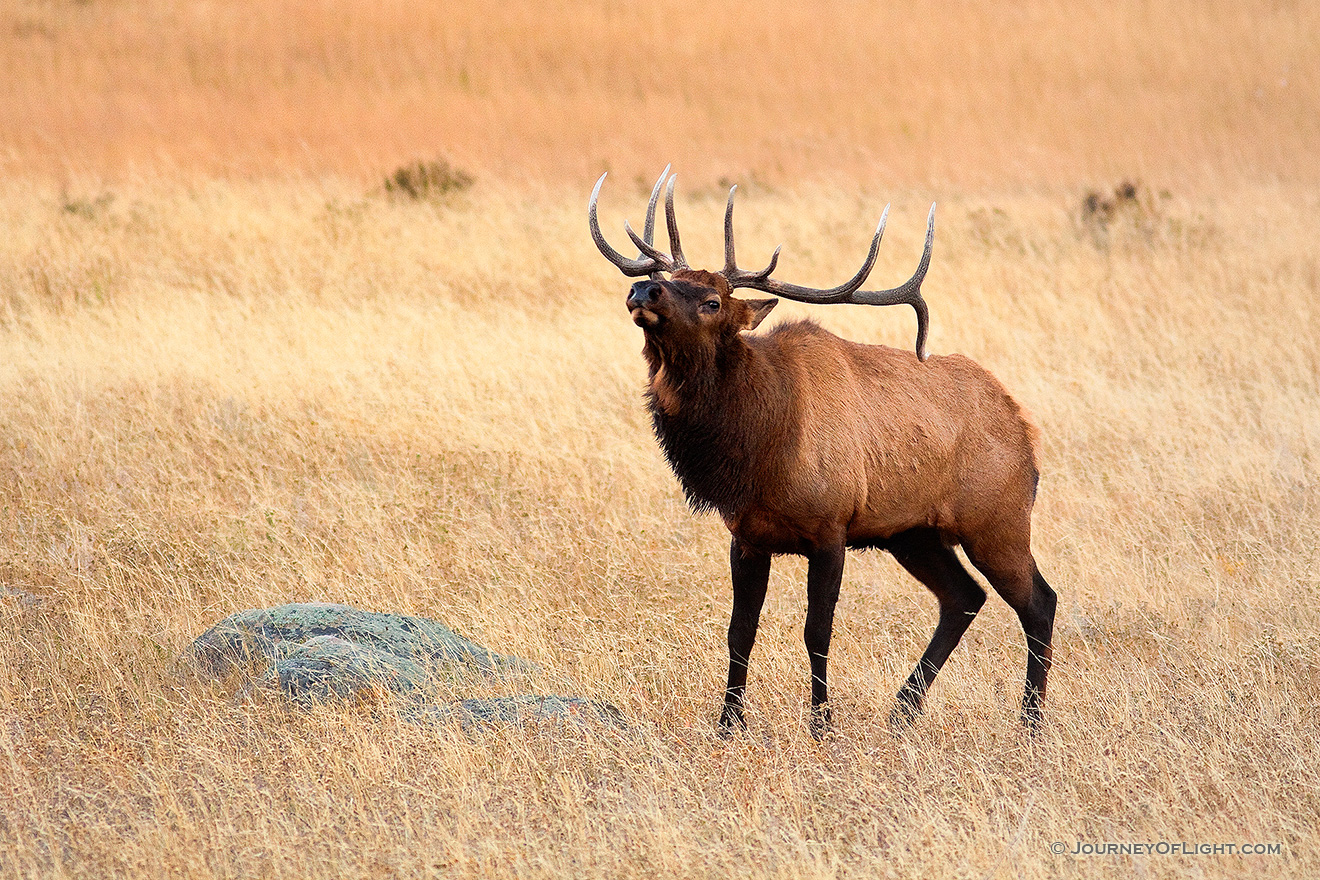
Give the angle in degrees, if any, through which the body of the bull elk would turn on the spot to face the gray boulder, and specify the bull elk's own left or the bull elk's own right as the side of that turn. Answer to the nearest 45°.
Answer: approximately 45° to the bull elk's own right

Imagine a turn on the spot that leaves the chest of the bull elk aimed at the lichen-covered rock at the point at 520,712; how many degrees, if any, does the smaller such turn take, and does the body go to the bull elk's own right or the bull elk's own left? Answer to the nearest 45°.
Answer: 0° — it already faces it

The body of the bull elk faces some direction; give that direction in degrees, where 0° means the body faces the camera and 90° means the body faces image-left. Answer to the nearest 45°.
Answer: approximately 45°
